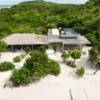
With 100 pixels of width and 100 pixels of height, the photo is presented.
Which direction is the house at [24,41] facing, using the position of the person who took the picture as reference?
facing the viewer

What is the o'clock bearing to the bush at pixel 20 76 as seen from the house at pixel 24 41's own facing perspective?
The bush is roughly at 12 o'clock from the house.

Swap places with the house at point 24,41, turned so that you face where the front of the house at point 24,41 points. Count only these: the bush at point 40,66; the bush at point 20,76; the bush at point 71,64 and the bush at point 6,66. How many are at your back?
0

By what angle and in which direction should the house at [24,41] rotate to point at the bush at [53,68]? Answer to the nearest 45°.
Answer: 0° — it already faces it

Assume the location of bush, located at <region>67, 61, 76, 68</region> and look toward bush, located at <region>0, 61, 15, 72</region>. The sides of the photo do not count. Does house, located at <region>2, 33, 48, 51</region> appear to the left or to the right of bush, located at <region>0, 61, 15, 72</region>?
right

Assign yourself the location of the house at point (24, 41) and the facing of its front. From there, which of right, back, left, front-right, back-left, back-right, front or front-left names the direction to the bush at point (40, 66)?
front

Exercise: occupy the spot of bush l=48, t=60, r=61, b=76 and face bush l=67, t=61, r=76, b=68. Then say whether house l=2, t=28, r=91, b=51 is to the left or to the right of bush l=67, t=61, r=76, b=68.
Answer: left

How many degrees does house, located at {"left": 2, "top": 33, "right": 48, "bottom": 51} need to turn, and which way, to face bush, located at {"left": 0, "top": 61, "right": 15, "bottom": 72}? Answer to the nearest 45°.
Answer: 0° — it already faces it

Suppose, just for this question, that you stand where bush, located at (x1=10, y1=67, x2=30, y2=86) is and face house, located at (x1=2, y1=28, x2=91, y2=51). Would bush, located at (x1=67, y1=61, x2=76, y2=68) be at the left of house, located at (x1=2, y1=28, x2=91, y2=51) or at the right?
right

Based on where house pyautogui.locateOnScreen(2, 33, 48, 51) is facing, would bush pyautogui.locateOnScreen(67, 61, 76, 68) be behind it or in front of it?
in front

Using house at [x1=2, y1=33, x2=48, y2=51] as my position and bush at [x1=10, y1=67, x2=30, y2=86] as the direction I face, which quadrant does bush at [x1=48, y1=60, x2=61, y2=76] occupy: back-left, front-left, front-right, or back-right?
front-left

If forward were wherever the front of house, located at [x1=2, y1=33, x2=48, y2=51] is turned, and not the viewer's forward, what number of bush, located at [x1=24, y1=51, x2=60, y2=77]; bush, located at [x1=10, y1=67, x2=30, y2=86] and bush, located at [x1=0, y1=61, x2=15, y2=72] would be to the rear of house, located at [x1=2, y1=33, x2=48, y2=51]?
0
